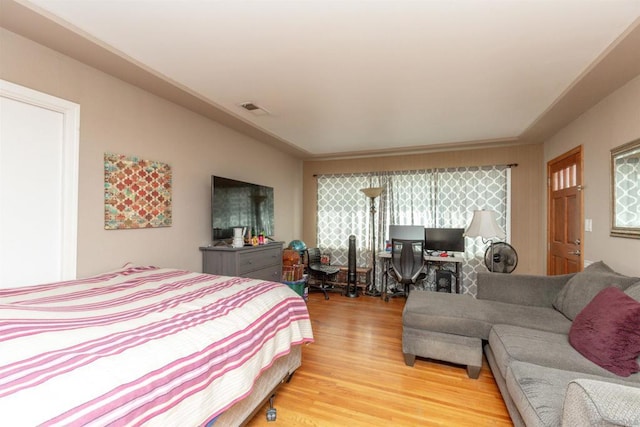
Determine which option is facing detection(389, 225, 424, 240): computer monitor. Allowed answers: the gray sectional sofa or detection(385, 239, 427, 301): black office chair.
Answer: the black office chair

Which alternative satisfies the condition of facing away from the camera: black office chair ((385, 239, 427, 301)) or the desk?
the black office chair

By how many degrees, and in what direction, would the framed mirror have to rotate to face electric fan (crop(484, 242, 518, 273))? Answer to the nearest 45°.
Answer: approximately 90° to its right

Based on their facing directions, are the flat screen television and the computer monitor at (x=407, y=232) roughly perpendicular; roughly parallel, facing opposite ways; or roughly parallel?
roughly perpendicular

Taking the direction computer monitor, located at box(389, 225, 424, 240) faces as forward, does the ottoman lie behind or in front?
in front

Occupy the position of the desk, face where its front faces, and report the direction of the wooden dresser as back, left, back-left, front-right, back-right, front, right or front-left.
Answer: front-right

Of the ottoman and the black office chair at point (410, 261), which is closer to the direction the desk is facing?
the ottoman

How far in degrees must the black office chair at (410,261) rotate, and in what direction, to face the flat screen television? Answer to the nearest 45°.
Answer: approximately 135° to its left

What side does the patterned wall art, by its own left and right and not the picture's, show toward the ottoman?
front

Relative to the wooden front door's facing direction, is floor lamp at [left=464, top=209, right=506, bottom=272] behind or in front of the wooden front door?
in front

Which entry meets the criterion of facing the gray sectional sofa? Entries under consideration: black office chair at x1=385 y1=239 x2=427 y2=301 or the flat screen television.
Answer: the flat screen television

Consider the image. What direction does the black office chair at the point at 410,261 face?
away from the camera
